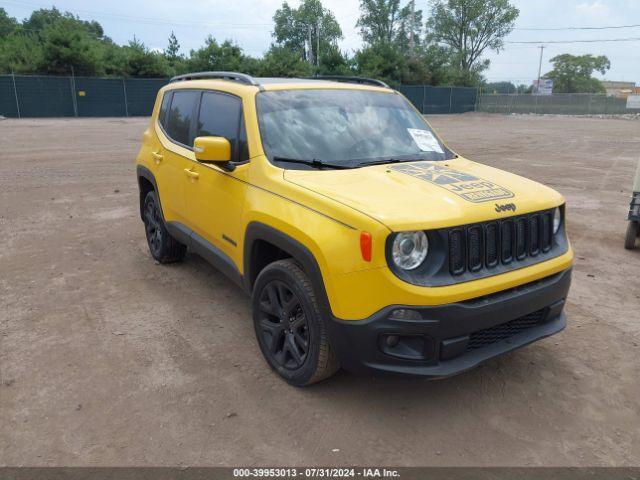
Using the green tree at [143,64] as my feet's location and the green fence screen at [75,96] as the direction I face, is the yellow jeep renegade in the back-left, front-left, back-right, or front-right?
front-left

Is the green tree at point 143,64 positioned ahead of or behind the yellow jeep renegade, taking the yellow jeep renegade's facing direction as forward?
behind

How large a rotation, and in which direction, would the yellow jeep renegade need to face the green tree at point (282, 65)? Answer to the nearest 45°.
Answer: approximately 135° to its left

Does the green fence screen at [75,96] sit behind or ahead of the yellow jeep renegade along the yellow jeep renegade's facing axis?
behind

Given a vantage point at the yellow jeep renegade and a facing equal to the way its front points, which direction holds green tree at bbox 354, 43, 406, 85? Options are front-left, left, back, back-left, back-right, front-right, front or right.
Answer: back-left

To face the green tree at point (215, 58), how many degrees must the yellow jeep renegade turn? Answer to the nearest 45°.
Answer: approximately 135° to its left

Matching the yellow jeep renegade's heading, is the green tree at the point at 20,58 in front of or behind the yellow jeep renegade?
behind

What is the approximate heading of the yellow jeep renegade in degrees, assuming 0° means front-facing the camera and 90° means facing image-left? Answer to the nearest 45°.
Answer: approximately 315°

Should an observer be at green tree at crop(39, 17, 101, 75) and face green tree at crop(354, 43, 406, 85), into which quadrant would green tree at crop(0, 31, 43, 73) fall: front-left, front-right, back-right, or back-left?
back-left
